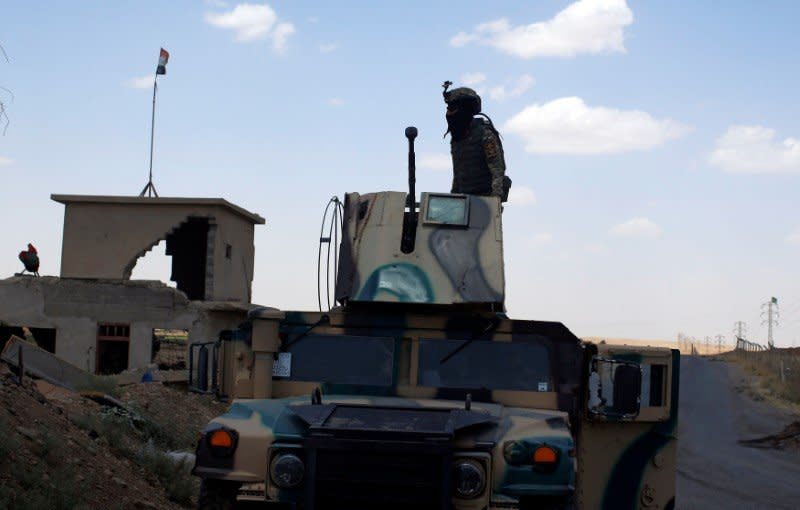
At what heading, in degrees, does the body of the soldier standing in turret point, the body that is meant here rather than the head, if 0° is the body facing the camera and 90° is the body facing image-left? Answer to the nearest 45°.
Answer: approximately 45°

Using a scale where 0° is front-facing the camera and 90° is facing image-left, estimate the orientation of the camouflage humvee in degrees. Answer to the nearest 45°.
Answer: approximately 0°

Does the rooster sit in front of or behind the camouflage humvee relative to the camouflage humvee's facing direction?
behind

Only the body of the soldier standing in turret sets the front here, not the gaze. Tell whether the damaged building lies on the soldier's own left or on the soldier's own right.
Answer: on the soldier's own right
